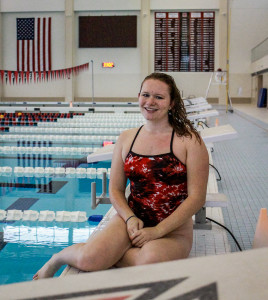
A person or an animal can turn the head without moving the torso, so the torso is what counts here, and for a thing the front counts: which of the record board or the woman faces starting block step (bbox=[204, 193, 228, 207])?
the record board

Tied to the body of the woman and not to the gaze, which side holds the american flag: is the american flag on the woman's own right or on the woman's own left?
on the woman's own right

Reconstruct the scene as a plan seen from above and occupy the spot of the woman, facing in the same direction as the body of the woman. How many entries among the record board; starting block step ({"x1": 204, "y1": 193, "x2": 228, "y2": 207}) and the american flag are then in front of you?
0

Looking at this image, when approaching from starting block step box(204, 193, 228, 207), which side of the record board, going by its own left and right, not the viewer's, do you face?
front

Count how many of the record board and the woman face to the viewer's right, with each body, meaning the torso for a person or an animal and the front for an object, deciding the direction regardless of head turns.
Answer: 0

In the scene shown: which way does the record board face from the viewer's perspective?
toward the camera

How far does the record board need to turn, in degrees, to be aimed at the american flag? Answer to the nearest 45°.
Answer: approximately 90° to its right

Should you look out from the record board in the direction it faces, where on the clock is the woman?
The woman is roughly at 12 o'clock from the record board.

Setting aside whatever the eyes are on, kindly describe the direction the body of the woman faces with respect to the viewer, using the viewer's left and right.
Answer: facing the viewer and to the left of the viewer
